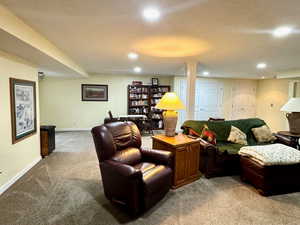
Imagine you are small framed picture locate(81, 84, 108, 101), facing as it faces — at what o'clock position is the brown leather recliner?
The brown leather recliner is roughly at 12 o'clock from the small framed picture.

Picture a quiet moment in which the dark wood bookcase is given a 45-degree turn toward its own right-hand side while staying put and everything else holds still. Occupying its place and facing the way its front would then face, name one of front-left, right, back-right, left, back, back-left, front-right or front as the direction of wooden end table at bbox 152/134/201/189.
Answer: front-left

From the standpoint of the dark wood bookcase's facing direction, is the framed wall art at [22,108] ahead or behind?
ahead

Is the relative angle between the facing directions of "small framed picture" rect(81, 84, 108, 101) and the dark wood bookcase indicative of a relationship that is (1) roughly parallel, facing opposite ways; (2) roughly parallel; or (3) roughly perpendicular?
roughly parallel

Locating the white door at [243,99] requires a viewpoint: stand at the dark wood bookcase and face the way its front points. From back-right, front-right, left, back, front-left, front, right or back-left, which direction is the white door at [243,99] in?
left

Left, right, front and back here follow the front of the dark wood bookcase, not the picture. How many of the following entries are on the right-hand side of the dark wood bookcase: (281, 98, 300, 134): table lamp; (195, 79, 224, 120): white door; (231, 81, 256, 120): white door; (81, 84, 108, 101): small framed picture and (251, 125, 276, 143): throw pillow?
1

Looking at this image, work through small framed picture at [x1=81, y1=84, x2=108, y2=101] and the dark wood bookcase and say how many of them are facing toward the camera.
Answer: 2

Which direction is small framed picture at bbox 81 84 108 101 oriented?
toward the camera

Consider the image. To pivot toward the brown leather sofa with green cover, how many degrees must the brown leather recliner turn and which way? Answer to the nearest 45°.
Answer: approximately 90° to its left

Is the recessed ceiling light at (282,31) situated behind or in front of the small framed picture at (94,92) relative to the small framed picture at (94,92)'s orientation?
in front

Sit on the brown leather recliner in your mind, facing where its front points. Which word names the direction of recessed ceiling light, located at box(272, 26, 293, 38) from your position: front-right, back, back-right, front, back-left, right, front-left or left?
front-left

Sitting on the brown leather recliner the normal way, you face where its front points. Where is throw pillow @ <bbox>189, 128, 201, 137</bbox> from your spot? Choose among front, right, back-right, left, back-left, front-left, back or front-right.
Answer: left
